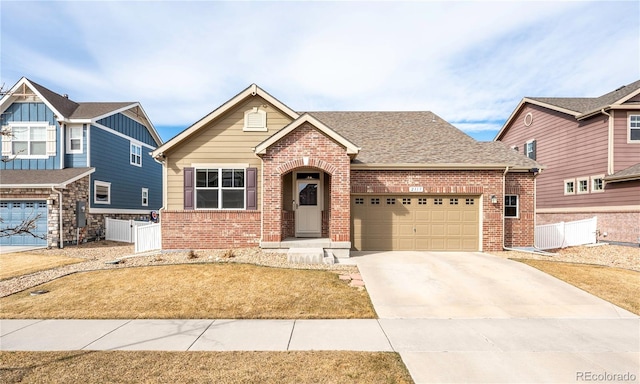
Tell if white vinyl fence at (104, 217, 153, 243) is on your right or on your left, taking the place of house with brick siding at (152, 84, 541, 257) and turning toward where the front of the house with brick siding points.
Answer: on your right

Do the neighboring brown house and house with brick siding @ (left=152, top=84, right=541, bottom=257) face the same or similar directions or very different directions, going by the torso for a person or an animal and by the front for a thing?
same or similar directions

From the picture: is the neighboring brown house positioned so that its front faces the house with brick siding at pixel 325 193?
no

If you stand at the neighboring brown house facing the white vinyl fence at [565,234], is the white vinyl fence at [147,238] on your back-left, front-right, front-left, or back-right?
front-right

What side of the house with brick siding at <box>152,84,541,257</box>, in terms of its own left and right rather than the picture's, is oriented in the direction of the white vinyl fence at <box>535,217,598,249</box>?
left

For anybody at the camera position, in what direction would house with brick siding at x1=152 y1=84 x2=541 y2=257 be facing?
facing the viewer

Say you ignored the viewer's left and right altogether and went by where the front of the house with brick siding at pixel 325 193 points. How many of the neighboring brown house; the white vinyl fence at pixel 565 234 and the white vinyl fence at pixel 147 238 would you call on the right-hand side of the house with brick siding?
1

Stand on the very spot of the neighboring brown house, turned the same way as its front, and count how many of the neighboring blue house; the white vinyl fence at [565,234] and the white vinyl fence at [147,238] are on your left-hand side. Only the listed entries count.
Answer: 0

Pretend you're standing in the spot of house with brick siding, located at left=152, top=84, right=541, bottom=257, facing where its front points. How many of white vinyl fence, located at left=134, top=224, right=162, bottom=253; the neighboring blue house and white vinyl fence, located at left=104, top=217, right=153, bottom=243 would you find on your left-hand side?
0

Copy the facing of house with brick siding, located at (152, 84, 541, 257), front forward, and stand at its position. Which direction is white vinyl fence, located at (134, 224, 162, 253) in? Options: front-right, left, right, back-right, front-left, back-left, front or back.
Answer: right

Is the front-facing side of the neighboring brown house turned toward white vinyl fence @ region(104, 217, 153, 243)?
no

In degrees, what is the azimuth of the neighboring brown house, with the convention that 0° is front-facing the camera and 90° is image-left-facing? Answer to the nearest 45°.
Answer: approximately 315°

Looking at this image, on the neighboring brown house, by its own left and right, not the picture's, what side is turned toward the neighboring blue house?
right

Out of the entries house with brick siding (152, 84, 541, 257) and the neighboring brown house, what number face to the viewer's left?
0
